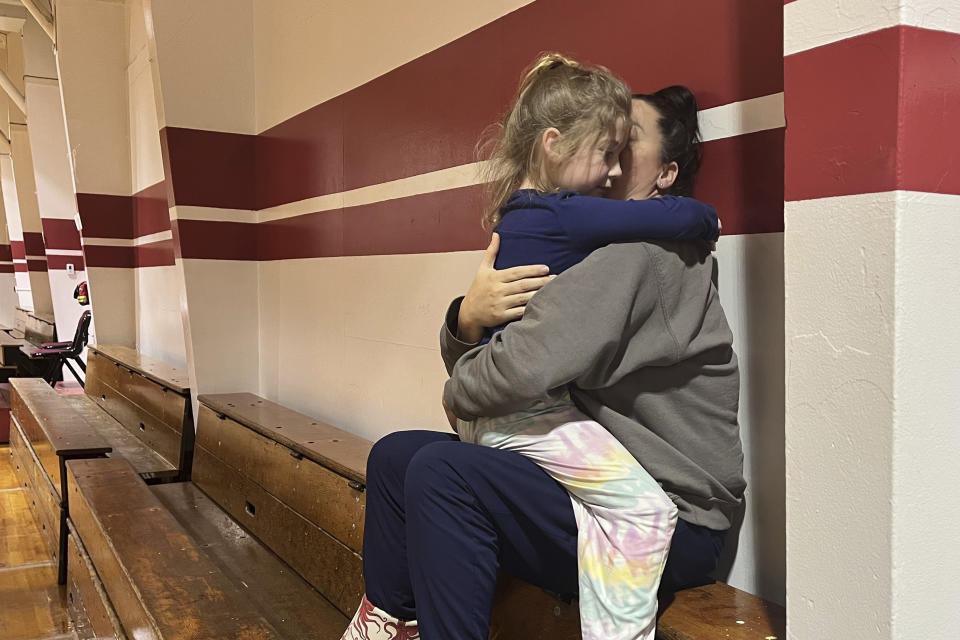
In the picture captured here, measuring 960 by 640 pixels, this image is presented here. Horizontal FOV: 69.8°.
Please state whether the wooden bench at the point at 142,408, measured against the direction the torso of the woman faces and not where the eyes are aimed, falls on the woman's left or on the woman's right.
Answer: on the woman's right

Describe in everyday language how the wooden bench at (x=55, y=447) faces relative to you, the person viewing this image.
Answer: facing to the left of the viewer

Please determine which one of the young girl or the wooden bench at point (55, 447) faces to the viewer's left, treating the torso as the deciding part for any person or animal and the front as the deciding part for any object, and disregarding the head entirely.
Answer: the wooden bench

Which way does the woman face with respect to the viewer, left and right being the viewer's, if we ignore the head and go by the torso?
facing to the left of the viewer

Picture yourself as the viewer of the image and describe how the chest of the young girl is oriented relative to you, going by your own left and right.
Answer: facing to the right of the viewer

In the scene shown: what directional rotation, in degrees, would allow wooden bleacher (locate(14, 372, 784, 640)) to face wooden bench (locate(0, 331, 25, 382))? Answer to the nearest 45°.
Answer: approximately 90° to its right

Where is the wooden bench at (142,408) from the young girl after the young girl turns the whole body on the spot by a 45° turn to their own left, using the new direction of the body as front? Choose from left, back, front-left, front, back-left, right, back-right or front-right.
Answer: left

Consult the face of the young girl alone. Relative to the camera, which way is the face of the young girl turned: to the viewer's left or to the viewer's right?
to the viewer's right

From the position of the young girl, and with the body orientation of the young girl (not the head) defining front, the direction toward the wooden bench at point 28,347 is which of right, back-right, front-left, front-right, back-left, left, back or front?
back-left

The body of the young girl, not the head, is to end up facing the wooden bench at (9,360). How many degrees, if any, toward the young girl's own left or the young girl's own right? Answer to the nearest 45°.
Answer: approximately 135° to the young girl's own left

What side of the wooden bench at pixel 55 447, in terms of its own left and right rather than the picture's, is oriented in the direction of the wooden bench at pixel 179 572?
left
